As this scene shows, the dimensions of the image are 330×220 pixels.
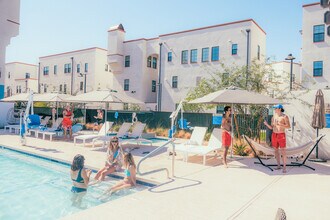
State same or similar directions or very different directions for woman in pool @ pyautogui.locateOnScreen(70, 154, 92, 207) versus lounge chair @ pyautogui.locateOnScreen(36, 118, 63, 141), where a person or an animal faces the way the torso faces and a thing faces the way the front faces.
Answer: very different directions

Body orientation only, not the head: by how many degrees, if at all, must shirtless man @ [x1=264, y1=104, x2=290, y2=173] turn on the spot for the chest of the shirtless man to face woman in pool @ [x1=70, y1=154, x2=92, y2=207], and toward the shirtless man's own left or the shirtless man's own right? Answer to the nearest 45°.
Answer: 0° — they already face them

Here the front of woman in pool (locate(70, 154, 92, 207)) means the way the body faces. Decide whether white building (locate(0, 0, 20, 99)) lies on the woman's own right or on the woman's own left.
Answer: on the woman's own left

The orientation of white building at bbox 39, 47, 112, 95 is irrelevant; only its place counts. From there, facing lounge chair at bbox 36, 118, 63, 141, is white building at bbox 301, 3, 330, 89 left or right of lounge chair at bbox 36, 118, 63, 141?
left

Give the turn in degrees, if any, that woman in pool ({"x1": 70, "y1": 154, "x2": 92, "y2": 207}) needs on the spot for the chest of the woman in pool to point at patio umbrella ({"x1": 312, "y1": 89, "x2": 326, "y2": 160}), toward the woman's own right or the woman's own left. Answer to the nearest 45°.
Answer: approximately 45° to the woman's own right

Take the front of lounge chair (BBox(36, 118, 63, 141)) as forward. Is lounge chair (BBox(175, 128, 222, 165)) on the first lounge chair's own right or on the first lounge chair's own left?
on the first lounge chair's own left

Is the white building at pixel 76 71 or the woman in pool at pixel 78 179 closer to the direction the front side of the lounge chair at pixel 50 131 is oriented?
the woman in pool

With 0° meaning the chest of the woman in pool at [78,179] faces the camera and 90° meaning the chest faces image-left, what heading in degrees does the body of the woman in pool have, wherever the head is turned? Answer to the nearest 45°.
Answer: approximately 225°

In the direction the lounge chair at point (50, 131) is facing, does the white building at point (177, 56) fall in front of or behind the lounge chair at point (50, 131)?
behind

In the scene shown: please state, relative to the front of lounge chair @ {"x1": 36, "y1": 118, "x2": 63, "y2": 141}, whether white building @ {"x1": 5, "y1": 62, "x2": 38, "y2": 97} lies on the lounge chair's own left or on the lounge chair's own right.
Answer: on the lounge chair's own right

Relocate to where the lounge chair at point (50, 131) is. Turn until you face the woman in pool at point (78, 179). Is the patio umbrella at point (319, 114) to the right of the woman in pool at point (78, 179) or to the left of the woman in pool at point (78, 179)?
left
